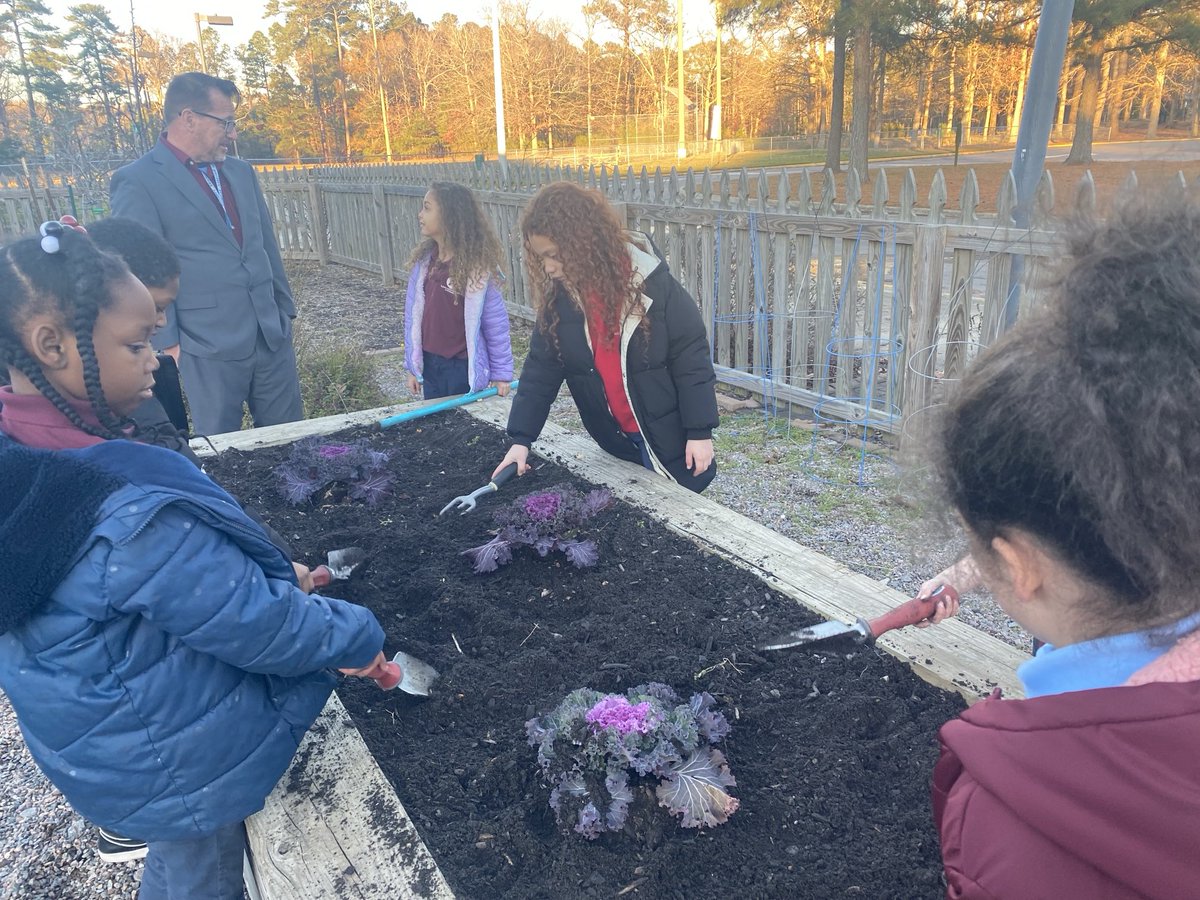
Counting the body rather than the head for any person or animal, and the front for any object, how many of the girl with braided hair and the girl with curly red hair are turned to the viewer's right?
1

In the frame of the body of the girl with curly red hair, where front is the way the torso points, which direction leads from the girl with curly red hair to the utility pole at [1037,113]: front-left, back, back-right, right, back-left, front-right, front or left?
back

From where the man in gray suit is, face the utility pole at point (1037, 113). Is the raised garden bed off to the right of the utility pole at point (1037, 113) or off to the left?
right

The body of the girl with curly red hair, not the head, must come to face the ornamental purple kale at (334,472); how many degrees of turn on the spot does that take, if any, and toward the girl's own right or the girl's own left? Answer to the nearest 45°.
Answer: approximately 45° to the girl's own right

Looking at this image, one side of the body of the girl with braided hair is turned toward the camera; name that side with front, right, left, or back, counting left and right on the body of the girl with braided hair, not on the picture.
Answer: right

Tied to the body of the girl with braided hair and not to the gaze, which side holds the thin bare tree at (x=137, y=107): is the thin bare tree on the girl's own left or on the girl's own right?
on the girl's own left

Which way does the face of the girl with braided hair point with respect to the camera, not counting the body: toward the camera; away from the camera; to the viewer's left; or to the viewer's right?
to the viewer's right

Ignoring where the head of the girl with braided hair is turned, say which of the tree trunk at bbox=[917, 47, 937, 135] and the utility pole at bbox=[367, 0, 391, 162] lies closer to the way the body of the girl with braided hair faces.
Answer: the tree trunk

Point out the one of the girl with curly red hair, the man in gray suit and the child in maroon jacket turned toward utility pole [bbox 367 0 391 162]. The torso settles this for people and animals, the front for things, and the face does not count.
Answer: the child in maroon jacket

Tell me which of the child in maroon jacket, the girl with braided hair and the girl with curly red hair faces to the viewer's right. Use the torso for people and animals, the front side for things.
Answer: the girl with braided hair

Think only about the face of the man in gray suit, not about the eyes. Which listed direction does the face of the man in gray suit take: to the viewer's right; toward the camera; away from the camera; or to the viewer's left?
to the viewer's right

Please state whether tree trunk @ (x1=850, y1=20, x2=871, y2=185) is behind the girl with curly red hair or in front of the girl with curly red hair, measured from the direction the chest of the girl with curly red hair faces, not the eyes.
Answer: behind

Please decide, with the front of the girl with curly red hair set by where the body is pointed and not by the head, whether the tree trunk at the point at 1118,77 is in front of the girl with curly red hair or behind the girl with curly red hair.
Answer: behind

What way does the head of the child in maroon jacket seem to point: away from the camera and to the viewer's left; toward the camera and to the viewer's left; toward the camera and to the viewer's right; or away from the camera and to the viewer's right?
away from the camera and to the viewer's left
